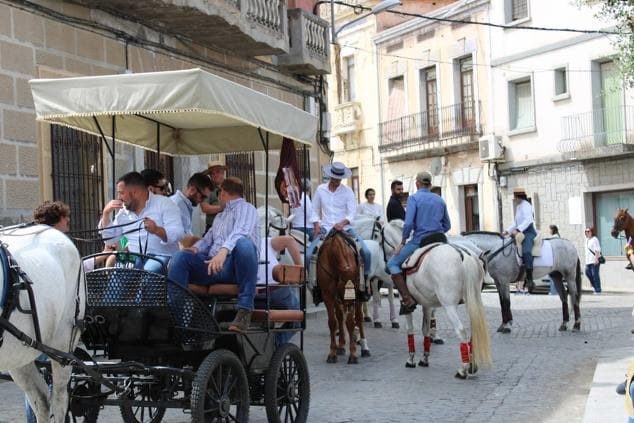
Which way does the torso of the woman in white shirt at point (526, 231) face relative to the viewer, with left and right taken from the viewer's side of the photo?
facing to the left of the viewer

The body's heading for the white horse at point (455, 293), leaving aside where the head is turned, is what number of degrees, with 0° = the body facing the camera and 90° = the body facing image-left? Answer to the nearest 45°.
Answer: approximately 135°

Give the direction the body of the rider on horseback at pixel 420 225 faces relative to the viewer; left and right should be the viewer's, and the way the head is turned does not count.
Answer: facing away from the viewer and to the left of the viewer

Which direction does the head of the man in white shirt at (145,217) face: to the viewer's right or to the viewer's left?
to the viewer's left

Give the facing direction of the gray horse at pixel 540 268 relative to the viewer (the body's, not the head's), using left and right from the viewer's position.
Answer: facing to the left of the viewer

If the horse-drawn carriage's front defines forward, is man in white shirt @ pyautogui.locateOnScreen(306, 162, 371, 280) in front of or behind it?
behind

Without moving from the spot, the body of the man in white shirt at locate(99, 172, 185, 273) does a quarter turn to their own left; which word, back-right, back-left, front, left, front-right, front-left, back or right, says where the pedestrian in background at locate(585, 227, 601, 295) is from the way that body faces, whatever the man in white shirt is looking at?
left

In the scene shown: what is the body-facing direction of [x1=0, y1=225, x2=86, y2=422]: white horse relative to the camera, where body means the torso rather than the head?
to the viewer's left

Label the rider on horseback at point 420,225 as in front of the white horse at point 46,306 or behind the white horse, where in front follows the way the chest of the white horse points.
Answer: behind
